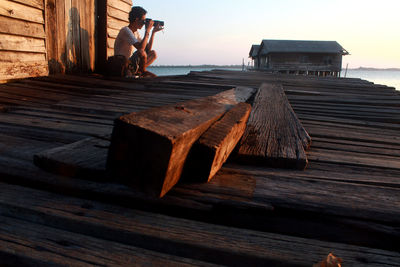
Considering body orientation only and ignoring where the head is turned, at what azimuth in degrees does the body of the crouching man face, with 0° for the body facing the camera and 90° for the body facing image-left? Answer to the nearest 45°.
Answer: approximately 270°

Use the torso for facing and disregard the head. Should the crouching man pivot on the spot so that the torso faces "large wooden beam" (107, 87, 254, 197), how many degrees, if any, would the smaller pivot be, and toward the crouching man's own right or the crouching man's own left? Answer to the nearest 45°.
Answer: approximately 90° to the crouching man's own right

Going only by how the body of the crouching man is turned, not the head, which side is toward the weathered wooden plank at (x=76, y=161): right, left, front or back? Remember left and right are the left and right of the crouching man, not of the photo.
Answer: right

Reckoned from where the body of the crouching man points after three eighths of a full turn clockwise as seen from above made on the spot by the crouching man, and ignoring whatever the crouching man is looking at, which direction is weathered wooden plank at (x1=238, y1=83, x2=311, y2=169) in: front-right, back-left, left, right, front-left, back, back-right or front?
front-left

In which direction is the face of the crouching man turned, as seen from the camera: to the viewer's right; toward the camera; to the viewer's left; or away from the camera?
to the viewer's right

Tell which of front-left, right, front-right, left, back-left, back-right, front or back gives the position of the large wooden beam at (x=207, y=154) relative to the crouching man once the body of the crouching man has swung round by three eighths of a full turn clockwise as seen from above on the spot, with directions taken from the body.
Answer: front-left
